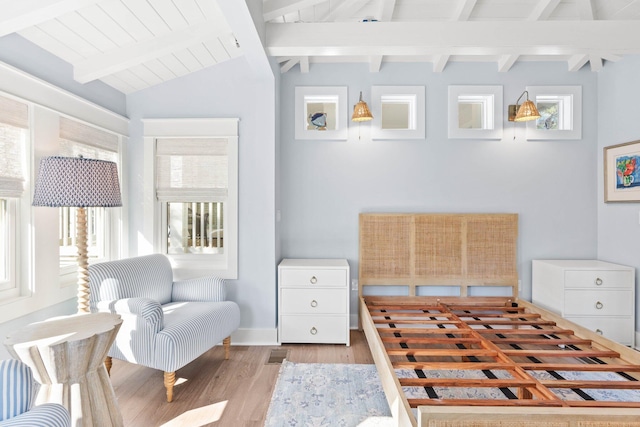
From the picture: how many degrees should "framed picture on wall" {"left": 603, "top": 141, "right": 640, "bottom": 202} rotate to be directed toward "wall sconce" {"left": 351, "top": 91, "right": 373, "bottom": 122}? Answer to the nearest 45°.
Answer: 0° — it already faces it

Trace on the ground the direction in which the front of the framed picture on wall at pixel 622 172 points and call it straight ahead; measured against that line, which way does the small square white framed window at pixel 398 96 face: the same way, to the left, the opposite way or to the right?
to the left

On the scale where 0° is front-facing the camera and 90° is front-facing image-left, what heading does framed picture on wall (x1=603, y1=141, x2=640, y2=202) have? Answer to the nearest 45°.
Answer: approximately 45°

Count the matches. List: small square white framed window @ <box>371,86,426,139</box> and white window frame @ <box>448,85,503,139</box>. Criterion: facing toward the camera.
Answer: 2

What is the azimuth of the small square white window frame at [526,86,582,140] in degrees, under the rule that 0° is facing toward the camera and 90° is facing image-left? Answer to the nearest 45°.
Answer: approximately 0°

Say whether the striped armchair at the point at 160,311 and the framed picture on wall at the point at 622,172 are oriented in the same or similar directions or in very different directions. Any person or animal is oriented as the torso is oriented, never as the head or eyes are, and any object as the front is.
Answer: very different directions
